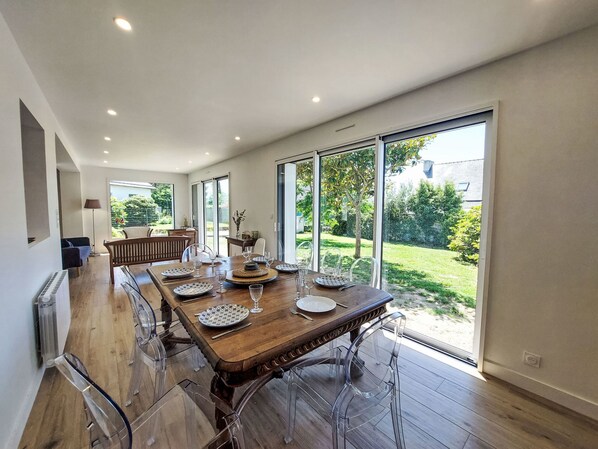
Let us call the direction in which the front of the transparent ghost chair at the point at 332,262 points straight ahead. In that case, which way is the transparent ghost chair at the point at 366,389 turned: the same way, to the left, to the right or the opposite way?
to the right

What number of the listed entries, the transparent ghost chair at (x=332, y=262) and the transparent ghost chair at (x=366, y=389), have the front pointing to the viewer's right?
0

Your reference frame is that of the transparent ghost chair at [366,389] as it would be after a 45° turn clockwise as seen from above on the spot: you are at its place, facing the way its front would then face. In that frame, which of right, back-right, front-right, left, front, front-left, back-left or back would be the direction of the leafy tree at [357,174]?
front

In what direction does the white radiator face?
to the viewer's right

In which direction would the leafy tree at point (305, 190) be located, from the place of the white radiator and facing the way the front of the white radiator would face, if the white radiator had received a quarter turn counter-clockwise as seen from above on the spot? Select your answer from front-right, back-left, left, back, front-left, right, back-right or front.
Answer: right

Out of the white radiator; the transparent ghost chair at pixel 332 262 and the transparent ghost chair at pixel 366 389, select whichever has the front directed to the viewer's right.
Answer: the white radiator

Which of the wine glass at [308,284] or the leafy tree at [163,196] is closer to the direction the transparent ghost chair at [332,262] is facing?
the wine glass

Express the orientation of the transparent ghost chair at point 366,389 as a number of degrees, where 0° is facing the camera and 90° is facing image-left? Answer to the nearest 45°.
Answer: approximately 135°

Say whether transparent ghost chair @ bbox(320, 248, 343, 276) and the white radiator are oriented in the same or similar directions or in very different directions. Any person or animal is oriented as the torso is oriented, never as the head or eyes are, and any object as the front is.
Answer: very different directions

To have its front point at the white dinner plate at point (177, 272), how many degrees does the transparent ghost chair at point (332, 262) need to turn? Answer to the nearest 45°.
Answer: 0° — it already faces it

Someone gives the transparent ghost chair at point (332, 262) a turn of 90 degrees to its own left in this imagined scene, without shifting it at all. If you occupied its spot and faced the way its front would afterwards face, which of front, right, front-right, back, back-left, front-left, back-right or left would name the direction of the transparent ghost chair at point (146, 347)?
right

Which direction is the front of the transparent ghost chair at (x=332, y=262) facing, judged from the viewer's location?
facing the viewer and to the left of the viewer

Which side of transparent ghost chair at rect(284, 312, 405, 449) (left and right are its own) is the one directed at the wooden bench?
front

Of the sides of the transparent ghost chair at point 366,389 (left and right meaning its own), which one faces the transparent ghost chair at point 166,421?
left

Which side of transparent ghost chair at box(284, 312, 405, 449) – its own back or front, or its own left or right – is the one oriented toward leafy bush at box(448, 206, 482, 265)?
right

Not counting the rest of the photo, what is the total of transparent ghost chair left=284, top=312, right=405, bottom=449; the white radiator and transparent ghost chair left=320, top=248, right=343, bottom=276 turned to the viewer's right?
1

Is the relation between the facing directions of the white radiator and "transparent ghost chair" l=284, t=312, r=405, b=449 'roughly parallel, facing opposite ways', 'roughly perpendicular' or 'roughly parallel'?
roughly perpendicular

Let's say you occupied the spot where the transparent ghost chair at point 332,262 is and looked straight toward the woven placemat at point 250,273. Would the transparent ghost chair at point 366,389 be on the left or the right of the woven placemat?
left
